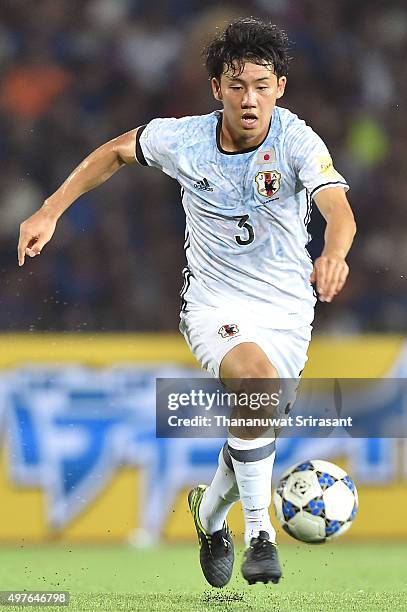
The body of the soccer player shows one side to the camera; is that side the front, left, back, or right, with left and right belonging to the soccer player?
front

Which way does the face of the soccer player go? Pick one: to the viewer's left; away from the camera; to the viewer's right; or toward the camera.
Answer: toward the camera
